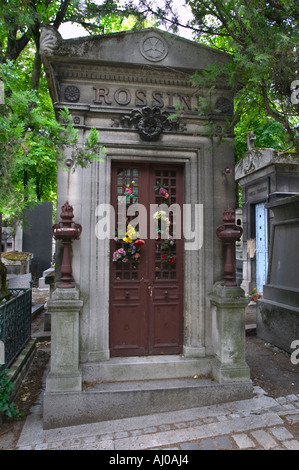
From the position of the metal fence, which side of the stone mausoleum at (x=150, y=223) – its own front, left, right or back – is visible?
right

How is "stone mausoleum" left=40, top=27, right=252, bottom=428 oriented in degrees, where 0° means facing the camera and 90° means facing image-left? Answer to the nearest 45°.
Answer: approximately 0°
